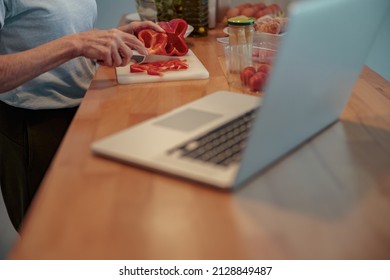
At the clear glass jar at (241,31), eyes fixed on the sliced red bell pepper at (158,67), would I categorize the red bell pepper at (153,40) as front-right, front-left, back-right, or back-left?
front-right

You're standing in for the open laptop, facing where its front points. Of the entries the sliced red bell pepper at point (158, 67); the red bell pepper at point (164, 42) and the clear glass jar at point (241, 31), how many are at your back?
0

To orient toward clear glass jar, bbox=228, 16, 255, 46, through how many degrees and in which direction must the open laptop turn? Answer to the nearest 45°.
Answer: approximately 45° to its right

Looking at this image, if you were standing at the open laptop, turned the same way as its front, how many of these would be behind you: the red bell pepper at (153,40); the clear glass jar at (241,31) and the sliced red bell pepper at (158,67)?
0
